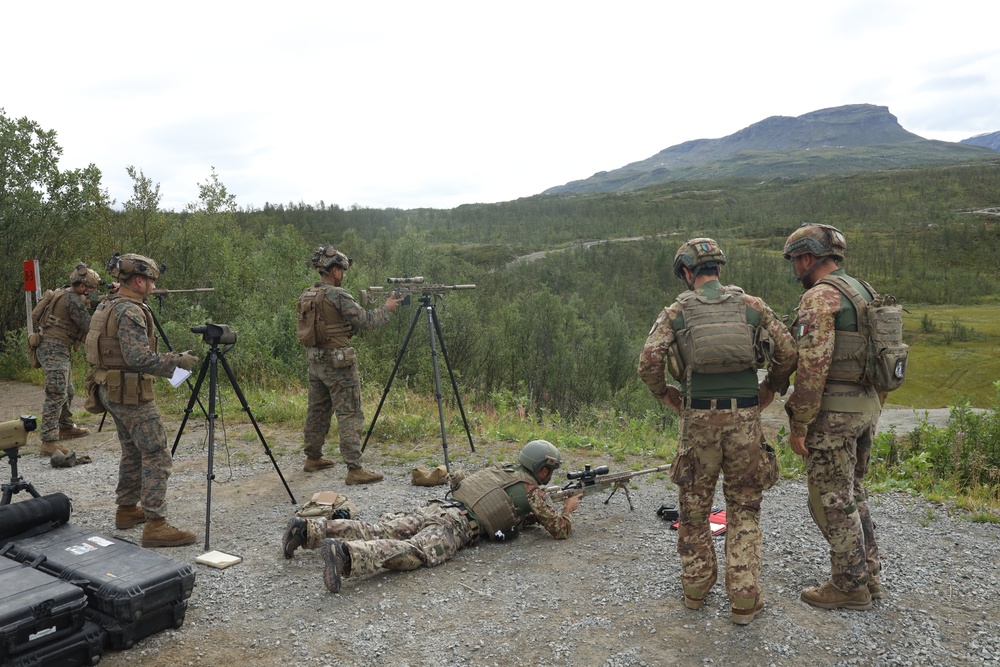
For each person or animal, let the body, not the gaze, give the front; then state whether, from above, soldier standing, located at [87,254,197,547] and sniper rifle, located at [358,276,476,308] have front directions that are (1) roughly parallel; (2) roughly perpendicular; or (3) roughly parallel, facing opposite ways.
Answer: roughly parallel

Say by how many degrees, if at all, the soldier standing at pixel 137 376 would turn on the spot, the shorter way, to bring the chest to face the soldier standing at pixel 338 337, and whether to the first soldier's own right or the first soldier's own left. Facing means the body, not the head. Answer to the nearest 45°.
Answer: approximately 45° to the first soldier's own left

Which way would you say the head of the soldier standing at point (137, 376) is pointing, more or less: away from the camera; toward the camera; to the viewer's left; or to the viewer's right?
to the viewer's right

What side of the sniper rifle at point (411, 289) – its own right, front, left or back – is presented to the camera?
right

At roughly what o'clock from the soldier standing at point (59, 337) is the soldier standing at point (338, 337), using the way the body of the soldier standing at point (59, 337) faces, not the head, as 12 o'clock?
the soldier standing at point (338, 337) is roughly at 2 o'clock from the soldier standing at point (59, 337).

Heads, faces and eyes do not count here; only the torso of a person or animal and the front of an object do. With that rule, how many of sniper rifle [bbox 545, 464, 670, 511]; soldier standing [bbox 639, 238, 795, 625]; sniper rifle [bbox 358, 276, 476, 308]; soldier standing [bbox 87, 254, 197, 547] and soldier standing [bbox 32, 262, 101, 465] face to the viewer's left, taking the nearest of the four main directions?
0

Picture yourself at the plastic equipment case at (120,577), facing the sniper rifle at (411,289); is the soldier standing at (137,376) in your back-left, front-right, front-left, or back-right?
front-left

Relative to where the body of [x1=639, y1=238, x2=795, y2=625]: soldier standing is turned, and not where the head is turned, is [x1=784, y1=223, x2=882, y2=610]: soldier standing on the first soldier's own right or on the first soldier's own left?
on the first soldier's own right

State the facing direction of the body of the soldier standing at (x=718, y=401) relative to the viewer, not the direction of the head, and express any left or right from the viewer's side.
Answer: facing away from the viewer

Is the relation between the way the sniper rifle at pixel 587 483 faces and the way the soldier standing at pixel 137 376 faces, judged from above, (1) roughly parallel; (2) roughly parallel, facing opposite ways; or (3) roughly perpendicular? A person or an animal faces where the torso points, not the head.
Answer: roughly parallel

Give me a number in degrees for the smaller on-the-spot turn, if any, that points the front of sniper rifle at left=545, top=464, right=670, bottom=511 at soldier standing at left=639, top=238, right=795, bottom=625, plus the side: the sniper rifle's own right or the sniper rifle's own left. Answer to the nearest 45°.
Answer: approximately 90° to the sniper rifle's own right

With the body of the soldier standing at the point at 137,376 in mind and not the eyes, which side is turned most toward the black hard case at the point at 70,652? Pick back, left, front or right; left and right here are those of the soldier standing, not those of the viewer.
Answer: right

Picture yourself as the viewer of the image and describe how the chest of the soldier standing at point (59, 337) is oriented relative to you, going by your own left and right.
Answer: facing to the right of the viewer

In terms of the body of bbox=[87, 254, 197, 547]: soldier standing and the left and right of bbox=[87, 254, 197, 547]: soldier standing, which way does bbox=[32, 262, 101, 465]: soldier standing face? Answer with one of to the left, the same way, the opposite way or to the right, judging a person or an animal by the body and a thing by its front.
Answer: the same way

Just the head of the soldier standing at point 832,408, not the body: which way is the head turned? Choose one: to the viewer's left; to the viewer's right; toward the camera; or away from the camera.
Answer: to the viewer's left

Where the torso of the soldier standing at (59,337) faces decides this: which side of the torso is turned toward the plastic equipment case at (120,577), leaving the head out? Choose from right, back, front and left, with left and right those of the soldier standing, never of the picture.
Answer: right
